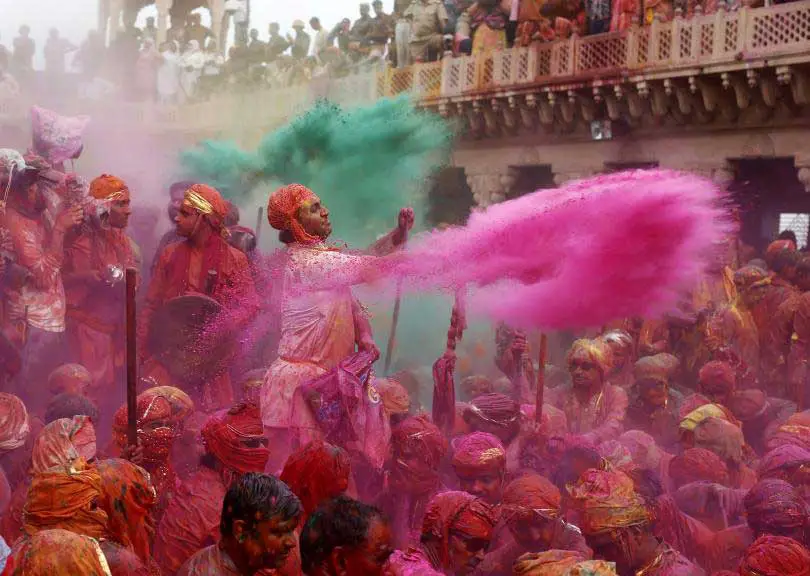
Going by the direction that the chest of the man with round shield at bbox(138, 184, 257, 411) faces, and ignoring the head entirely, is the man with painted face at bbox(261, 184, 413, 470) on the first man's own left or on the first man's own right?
on the first man's own left

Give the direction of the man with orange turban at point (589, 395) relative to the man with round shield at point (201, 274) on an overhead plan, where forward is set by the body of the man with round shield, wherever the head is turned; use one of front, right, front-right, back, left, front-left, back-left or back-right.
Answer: back-left

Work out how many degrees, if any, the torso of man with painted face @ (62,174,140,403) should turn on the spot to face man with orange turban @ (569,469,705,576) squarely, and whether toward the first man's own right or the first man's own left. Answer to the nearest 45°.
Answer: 0° — they already face them

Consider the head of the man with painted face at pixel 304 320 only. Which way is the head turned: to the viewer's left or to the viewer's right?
to the viewer's right

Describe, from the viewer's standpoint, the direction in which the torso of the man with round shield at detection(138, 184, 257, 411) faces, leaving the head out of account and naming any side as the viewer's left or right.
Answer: facing the viewer and to the left of the viewer

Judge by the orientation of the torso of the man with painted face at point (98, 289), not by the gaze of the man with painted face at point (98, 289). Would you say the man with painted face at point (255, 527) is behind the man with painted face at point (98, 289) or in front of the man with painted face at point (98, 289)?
in front

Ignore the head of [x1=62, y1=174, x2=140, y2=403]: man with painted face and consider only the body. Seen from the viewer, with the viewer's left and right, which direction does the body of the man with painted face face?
facing the viewer and to the right of the viewer

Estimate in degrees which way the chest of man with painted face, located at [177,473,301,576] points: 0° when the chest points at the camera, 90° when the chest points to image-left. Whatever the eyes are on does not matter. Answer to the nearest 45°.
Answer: approximately 315°

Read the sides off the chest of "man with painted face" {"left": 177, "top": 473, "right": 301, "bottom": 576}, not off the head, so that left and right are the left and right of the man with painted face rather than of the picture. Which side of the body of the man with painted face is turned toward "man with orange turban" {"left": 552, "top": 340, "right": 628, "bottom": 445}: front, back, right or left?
left

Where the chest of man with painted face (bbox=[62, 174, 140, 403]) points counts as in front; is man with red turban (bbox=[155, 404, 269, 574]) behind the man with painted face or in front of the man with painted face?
in front
